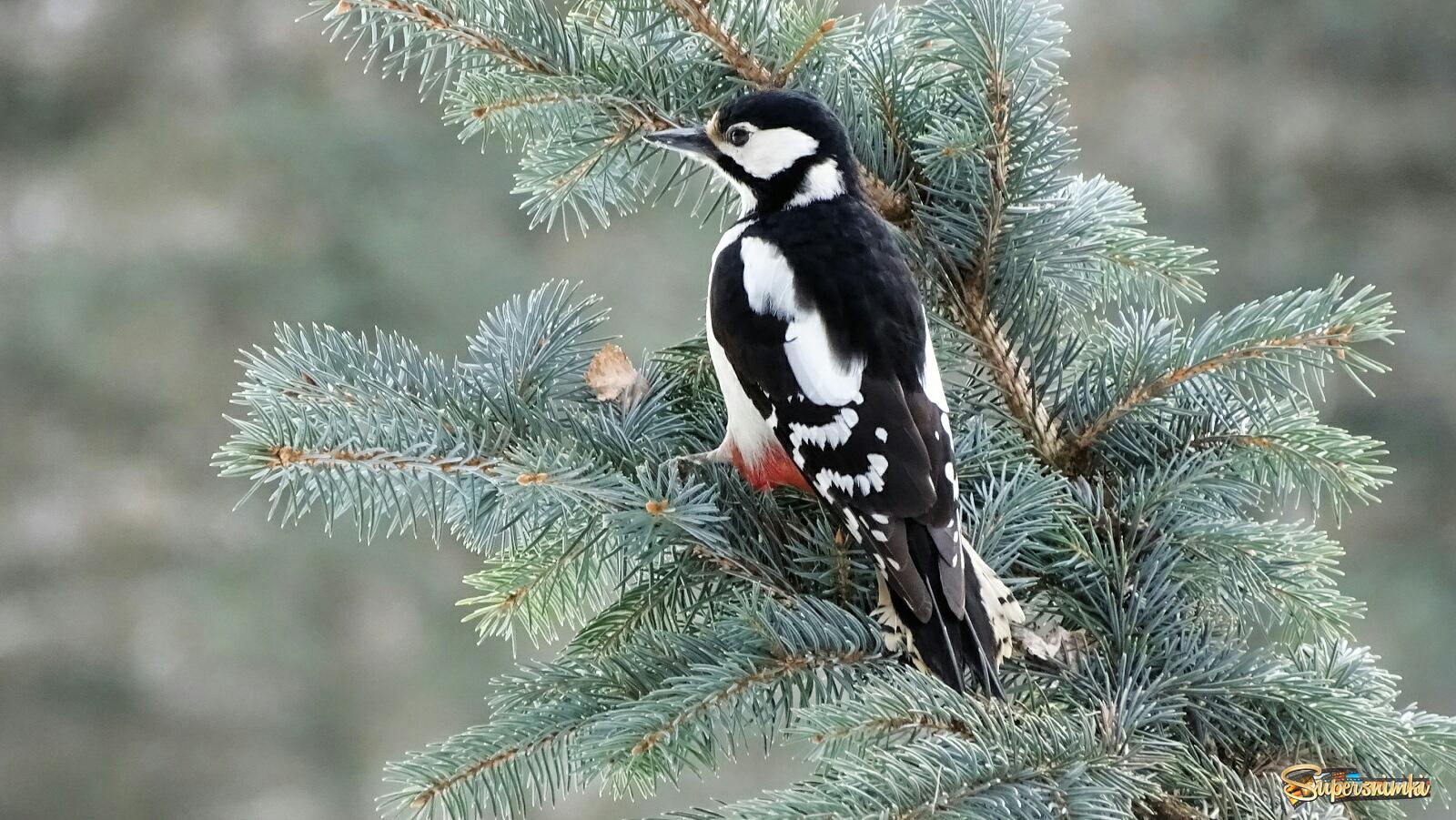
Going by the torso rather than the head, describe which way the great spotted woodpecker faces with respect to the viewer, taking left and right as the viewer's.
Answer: facing away from the viewer and to the left of the viewer
